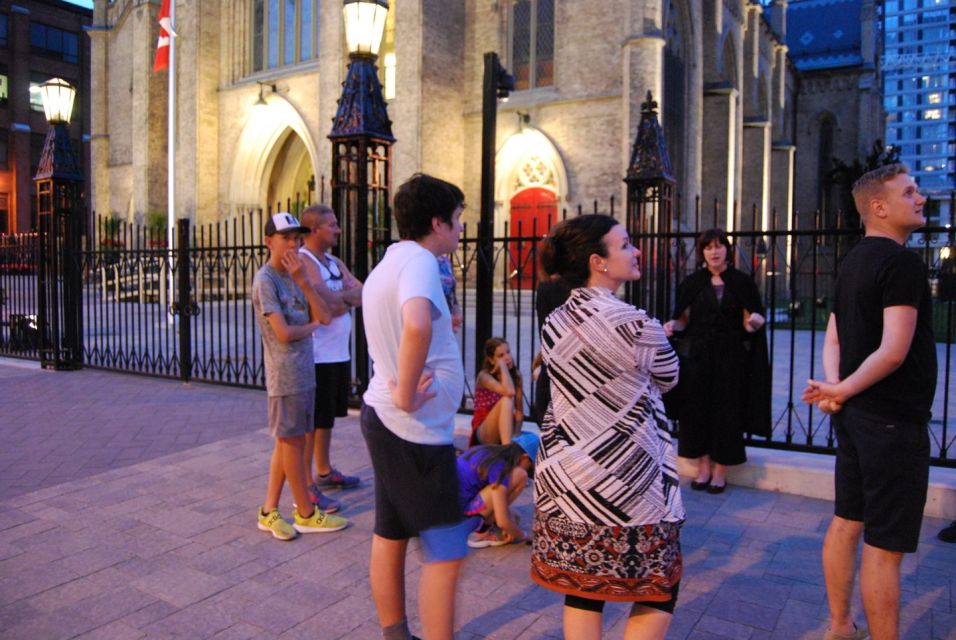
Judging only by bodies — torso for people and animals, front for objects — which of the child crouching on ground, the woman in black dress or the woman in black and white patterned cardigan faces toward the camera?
the woman in black dress

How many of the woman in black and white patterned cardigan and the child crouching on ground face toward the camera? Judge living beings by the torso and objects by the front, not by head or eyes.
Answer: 0

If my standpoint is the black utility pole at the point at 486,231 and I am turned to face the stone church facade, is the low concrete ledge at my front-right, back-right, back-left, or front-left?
back-right

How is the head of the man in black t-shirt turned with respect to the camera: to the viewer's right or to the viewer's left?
to the viewer's right

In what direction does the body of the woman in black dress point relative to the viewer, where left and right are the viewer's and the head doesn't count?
facing the viewer

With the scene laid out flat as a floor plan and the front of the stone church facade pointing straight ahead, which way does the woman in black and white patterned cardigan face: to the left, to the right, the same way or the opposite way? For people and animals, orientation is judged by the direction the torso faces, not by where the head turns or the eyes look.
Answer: the opposite way
